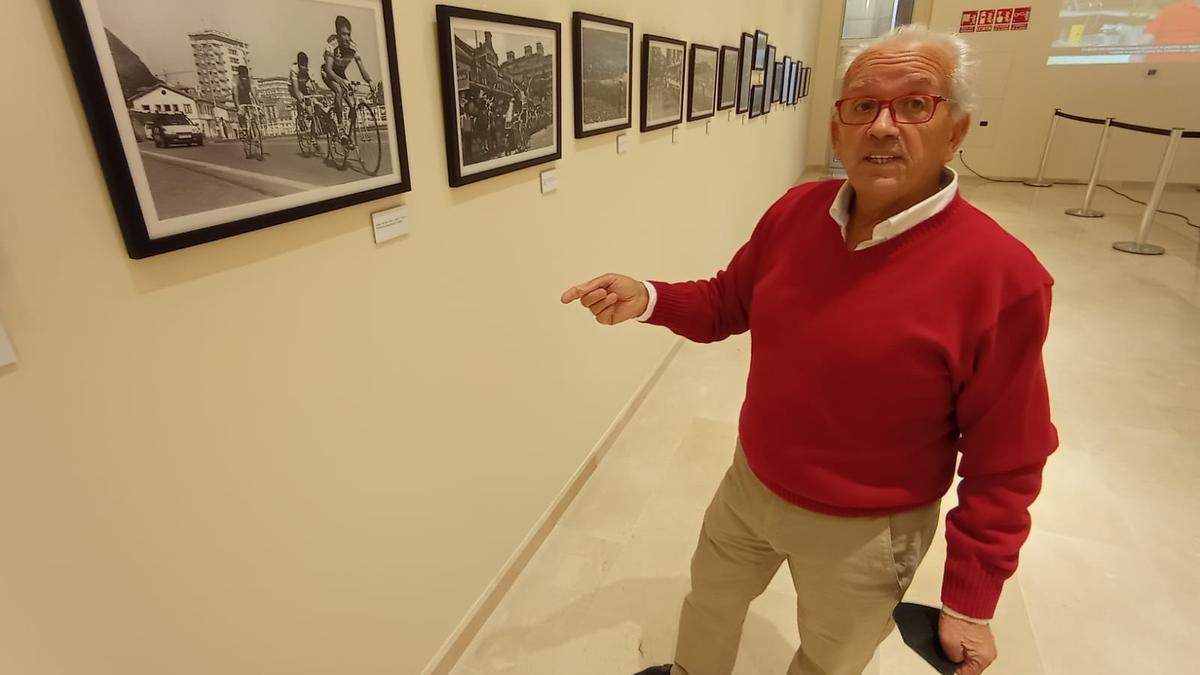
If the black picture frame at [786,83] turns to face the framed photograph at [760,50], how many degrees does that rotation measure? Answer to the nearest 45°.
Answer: approximately 90° to its right

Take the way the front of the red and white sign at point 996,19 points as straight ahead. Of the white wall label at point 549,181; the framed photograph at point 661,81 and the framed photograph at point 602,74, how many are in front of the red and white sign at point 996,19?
3

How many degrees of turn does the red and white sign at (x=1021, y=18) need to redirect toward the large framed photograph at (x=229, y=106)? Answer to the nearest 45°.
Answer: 0° — it already faces it

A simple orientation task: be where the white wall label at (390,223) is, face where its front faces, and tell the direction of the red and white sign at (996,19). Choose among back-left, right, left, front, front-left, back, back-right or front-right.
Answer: left

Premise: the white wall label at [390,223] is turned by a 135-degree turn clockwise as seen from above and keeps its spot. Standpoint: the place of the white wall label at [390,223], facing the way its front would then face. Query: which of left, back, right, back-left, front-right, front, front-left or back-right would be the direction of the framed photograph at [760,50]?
back-right

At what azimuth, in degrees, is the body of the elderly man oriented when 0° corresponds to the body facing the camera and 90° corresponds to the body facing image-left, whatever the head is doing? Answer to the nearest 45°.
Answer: approximately 45°

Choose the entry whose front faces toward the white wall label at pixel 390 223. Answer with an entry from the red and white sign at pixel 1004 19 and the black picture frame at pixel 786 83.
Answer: the red and white sign

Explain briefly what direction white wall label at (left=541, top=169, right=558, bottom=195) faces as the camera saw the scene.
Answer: facing the viewer and to the right of the viewer

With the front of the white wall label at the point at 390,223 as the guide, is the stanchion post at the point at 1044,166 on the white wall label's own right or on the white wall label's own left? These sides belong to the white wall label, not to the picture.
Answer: on the white wall label's own left

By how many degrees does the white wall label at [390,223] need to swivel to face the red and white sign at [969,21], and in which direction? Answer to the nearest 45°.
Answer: approximately 90° to its left

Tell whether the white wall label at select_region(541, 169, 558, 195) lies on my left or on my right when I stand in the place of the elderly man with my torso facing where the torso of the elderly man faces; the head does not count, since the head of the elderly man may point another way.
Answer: on my right

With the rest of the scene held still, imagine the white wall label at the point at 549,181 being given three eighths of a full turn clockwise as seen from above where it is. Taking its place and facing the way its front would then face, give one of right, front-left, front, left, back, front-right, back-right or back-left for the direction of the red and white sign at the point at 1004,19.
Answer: back-right

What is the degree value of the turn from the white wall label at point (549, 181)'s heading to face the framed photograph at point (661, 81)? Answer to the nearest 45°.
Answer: approximately 90° to its left

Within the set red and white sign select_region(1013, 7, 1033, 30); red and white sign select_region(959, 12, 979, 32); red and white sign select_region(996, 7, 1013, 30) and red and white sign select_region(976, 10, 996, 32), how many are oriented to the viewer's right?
0

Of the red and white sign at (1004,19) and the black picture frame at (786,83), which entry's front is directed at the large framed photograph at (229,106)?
the red and white sign

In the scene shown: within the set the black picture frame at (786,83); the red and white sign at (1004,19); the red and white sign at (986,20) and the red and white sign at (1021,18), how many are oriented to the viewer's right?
1

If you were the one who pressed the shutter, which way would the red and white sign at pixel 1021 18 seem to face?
facing the viewer
